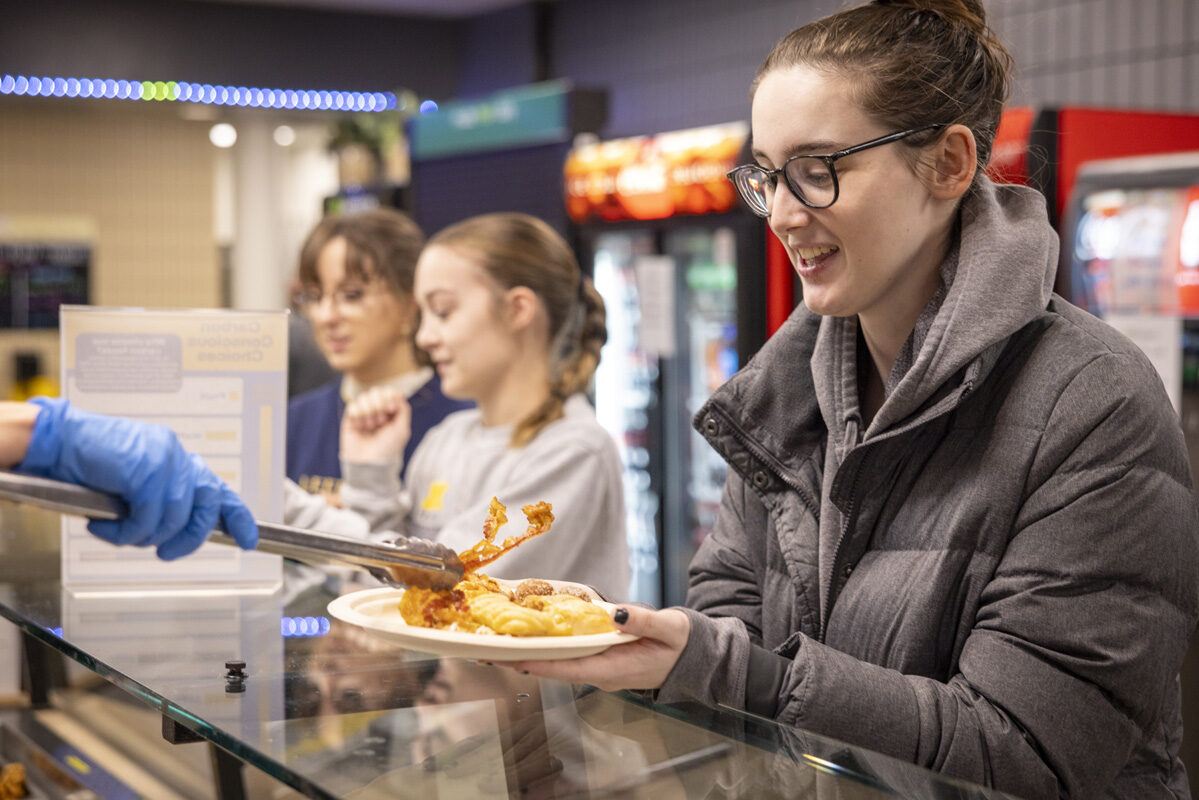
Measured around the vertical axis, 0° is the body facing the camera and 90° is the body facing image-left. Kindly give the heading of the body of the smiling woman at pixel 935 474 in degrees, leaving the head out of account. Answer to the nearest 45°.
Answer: approximately 45°

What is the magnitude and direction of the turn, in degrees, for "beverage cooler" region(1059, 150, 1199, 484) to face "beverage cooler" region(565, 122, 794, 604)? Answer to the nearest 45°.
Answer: approximately 135° to its right

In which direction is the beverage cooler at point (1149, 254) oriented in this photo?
toward the camera

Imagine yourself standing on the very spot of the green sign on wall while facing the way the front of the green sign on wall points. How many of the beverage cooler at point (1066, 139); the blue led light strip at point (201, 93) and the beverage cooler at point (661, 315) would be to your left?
2

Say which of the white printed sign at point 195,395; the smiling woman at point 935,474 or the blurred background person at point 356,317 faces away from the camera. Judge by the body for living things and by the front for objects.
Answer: the white printed sign

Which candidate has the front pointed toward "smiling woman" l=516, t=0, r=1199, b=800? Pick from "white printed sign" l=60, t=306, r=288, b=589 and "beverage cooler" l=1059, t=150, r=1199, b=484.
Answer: the beverage cooler

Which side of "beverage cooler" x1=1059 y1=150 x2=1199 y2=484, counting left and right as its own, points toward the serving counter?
front

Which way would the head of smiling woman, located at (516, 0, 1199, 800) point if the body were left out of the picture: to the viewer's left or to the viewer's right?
to the viewer's left

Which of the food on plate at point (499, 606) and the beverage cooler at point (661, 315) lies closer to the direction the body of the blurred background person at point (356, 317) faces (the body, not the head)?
the food on plate
